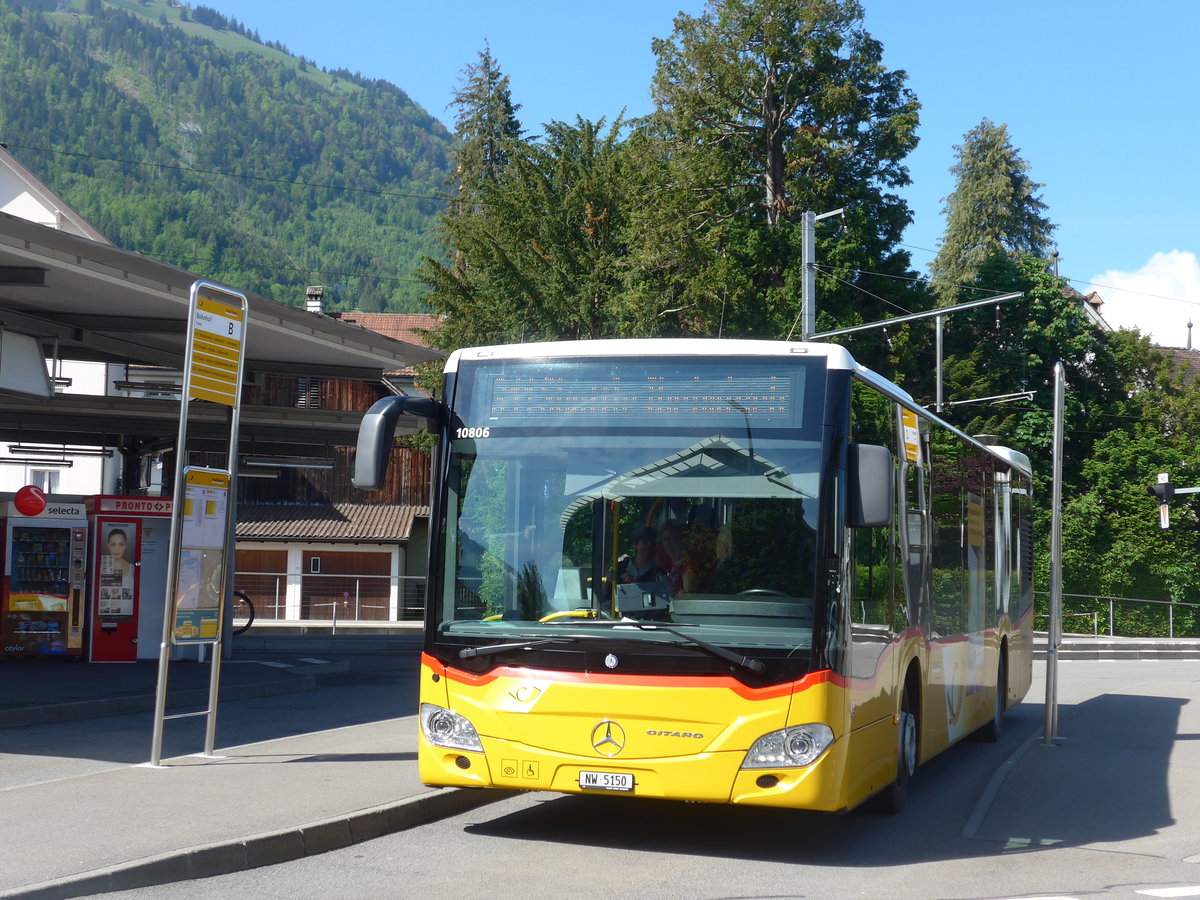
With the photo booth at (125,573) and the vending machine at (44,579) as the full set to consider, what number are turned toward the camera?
2

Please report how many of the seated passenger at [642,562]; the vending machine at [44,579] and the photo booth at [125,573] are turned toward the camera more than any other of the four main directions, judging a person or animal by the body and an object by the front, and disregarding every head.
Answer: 3

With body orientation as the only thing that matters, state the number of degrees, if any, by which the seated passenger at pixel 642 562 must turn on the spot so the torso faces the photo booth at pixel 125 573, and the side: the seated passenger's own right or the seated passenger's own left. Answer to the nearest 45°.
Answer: approximately 135° to the seated passenger's own right

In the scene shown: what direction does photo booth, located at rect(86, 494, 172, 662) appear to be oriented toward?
toward the camera

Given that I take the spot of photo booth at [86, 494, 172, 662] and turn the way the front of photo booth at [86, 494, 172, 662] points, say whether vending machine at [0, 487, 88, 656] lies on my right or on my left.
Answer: on my right

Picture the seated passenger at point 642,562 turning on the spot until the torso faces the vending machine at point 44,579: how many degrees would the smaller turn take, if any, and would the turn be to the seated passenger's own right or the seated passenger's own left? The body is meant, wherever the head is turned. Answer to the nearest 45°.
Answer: approximately 135° to the seated passenger's own right

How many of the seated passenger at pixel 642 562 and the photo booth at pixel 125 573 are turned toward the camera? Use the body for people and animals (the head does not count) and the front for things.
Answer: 2

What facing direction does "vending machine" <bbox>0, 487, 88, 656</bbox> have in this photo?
toward the camera

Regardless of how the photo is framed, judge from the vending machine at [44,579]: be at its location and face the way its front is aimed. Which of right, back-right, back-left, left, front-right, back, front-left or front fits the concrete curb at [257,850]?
front

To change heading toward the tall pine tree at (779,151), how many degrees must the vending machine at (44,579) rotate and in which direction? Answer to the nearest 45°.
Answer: approximately 135° to its left

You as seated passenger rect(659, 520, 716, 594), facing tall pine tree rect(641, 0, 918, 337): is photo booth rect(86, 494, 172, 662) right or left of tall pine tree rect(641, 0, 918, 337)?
left

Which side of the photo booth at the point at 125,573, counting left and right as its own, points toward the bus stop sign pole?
front
